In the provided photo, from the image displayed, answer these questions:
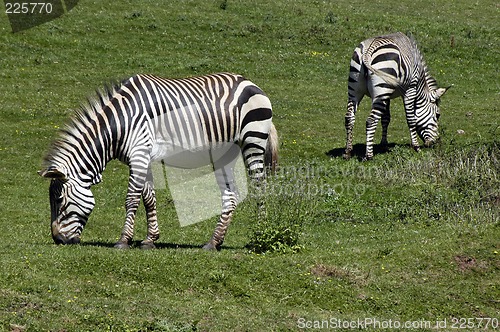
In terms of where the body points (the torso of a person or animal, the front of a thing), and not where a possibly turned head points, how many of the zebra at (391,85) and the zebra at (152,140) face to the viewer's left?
1

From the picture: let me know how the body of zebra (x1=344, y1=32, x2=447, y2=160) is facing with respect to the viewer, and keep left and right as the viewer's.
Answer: facing away from the viewer and to the right of the viewer

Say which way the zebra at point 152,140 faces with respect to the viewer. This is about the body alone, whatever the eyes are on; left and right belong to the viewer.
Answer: facing to the left of the viewer

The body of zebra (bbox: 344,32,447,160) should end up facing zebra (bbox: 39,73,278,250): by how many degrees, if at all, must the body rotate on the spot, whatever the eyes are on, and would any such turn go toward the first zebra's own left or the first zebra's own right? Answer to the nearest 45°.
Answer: approximately 180°

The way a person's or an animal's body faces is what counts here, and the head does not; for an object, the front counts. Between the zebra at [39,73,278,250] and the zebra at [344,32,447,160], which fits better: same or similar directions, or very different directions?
very different directions

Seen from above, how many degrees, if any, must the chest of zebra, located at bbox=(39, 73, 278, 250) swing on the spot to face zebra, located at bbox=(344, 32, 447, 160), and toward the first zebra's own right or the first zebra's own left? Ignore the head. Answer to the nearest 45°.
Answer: approximately 135° to the first zebra's own right

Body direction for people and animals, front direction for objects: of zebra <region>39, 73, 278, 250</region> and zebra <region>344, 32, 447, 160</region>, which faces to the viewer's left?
zebra <region>39, 73, 278, 250</region>
